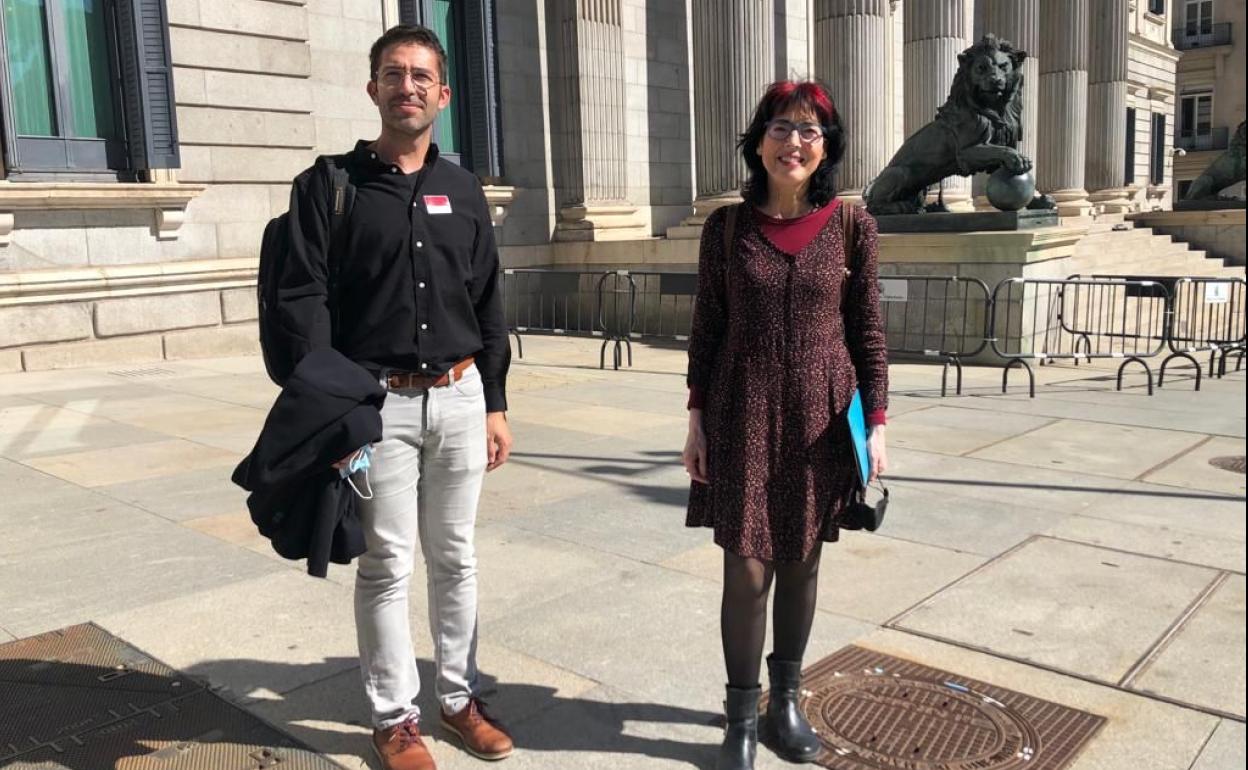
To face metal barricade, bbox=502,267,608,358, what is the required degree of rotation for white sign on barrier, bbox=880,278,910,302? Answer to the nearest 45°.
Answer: approximately 135° to its right

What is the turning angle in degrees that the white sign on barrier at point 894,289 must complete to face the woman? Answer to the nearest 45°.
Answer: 0° — it already faces them

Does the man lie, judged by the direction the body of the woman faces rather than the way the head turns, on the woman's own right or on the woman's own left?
on the woman's own right

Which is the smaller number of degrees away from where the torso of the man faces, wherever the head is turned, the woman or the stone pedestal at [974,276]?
the woman

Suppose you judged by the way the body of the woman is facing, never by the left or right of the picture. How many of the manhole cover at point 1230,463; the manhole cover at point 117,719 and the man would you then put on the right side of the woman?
2

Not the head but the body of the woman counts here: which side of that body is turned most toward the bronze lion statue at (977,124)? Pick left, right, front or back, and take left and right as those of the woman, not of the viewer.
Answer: back

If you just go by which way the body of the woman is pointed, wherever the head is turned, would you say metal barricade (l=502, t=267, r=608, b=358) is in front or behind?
behind

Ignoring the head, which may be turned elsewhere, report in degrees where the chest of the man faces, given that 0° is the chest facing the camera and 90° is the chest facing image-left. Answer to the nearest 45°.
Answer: approximately 0°
